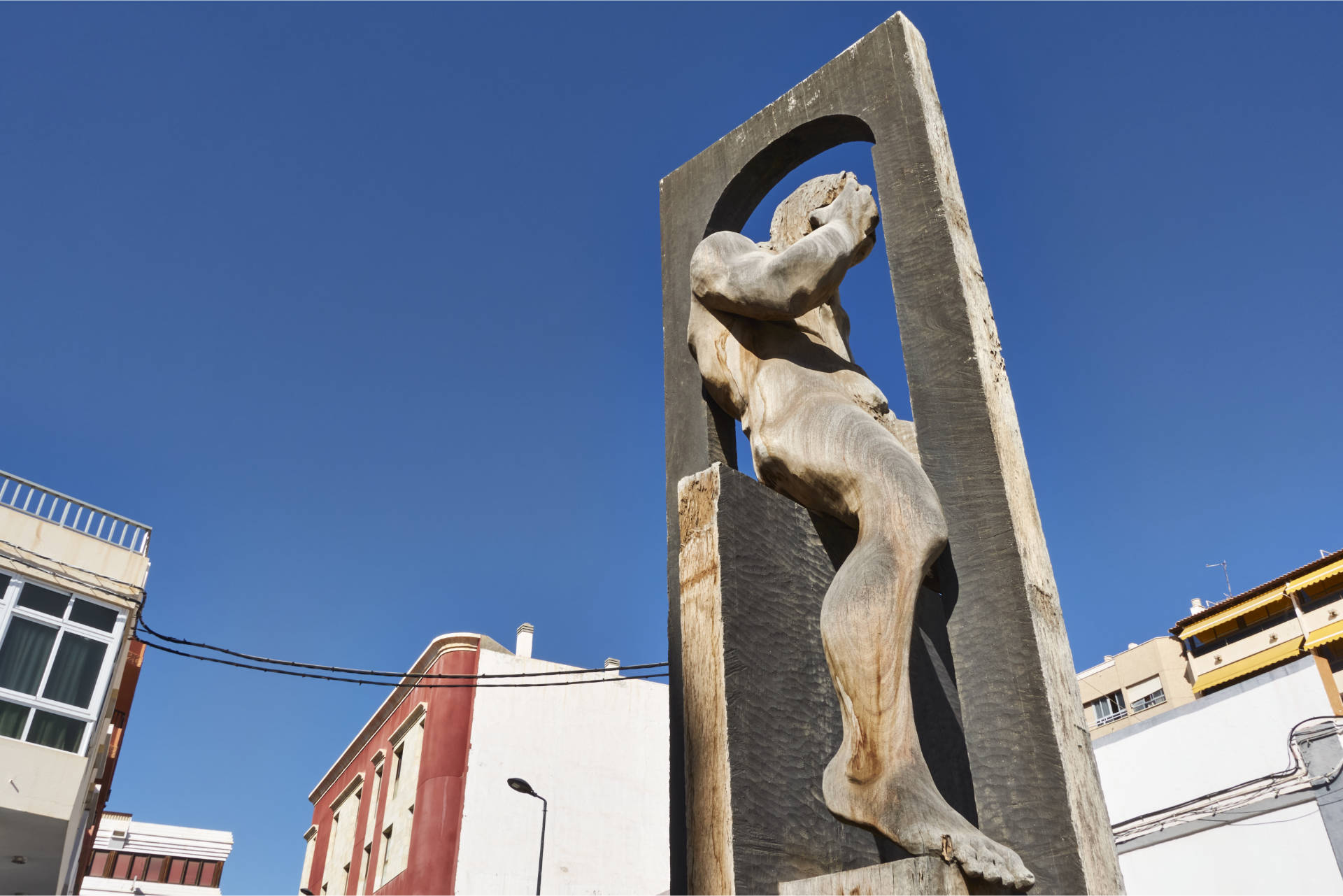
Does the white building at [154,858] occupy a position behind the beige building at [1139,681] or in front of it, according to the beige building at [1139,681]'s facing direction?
in front

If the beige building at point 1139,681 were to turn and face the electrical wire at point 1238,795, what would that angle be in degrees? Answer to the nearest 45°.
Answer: approximately 45° to its left

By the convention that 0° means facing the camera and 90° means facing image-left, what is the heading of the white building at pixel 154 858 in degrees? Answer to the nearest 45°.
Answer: approximately 0°

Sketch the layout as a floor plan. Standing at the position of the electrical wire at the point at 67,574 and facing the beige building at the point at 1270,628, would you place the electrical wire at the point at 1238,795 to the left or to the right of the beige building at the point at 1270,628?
right

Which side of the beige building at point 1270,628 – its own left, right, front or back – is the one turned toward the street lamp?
front

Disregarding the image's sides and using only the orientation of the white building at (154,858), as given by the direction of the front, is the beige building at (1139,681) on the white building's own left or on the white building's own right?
on the white building's own left

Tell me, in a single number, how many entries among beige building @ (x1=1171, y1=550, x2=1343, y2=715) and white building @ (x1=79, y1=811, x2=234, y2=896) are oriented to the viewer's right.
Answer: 0

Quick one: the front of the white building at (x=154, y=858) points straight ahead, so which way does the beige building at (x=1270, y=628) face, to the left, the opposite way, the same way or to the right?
to the right

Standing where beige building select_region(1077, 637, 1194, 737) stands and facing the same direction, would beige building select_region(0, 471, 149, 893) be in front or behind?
in front

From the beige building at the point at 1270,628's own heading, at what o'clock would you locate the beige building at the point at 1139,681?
the beige building at the point at 1139,681 is roughly at 2 o'clock from the beige building at the point at 1270,628.
